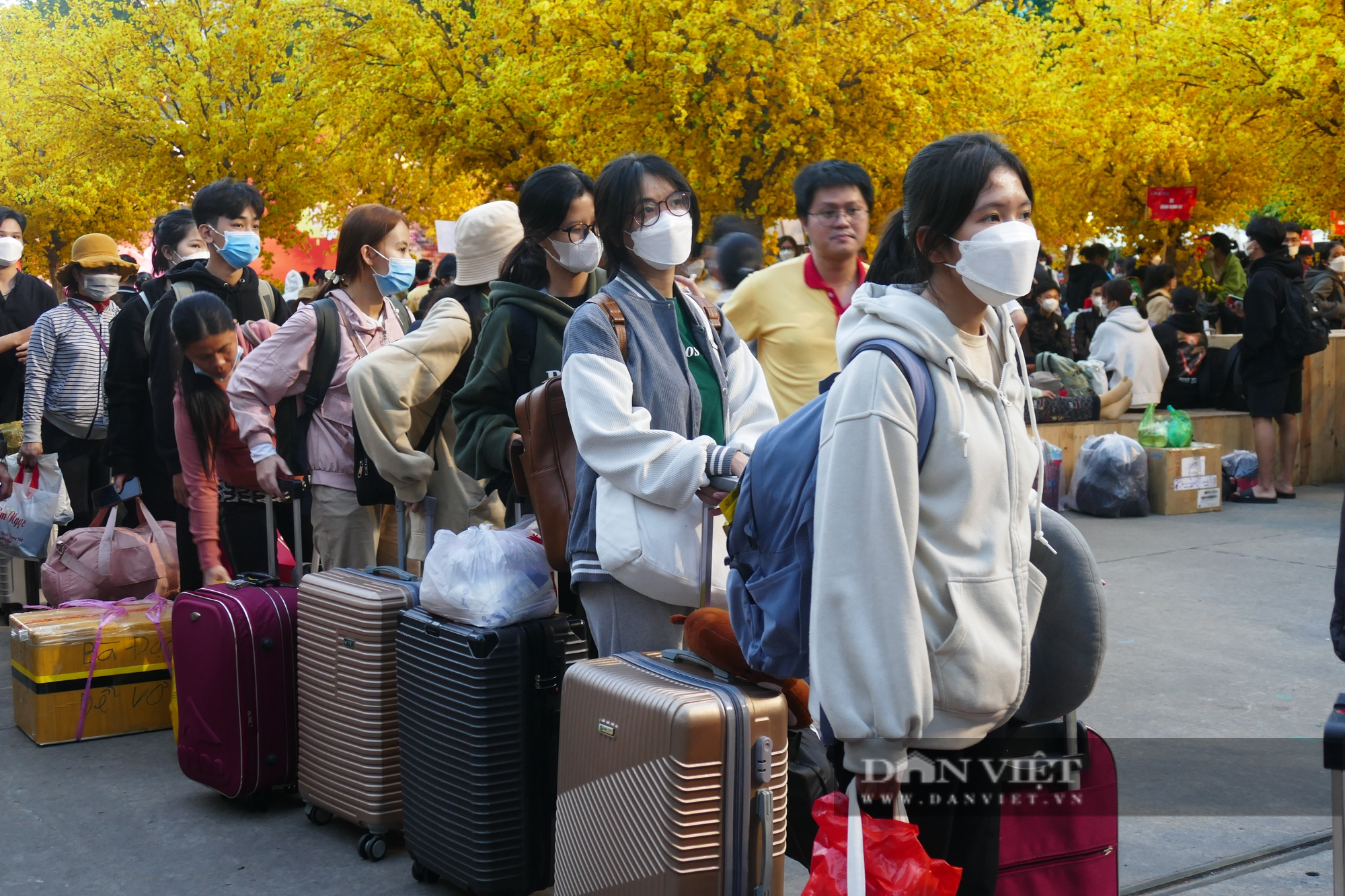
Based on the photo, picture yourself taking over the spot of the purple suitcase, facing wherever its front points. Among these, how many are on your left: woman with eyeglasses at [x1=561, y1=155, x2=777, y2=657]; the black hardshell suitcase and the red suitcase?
3

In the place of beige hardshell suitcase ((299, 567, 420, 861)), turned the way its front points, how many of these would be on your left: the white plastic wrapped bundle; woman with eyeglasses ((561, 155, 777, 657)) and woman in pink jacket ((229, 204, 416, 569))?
2

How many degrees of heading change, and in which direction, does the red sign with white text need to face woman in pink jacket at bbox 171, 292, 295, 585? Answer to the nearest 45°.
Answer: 0° — it already faces them

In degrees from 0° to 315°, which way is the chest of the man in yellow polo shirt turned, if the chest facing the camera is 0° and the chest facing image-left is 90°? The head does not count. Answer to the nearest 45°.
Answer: approximately 315°

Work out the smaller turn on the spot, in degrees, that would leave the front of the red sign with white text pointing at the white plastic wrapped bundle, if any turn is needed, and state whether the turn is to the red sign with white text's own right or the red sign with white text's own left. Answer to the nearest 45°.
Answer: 0° — it already faces it

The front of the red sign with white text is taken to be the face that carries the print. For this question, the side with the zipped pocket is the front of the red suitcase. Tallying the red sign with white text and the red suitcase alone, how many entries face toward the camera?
2

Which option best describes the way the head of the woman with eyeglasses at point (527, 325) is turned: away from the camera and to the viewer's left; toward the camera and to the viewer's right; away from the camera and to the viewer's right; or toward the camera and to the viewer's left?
toward the camera and to the viewer's right

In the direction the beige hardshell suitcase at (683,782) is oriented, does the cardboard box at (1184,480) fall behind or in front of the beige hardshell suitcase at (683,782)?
behind
